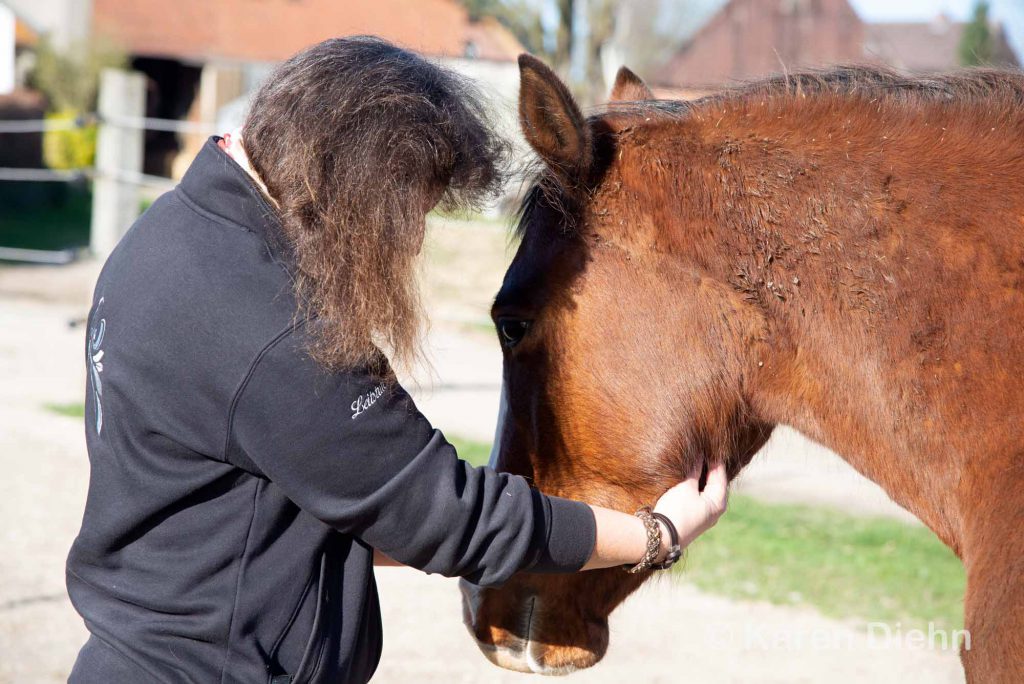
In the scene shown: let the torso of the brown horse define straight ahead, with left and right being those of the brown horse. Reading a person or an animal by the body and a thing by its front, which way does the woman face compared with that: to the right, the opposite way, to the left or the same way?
the opposite way

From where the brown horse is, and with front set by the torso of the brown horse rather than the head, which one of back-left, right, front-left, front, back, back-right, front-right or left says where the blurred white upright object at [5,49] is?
front-right

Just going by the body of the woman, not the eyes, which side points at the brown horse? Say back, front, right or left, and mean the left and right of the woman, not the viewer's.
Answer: front

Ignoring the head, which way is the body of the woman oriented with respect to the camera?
to the viewer's right

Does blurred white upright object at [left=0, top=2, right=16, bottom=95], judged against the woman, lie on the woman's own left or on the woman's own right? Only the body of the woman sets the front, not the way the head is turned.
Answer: on the woman's own left

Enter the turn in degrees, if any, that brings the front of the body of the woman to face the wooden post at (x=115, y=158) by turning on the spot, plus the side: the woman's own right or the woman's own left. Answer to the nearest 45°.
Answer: approximately 90° to the woman's own left

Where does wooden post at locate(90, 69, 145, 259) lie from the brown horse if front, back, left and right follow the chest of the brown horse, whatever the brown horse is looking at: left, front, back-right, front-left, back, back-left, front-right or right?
front-right

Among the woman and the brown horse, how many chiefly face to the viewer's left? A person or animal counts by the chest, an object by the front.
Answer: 1

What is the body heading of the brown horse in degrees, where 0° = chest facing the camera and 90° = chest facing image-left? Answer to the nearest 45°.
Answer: approximately 90°
